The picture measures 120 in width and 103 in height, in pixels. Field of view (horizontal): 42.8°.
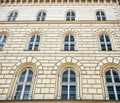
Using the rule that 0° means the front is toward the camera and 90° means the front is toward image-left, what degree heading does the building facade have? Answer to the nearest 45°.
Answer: approximately 0°
